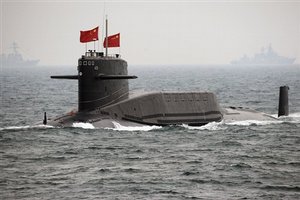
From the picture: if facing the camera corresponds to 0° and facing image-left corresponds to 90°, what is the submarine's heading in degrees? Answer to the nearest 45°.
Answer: approximately 45°
